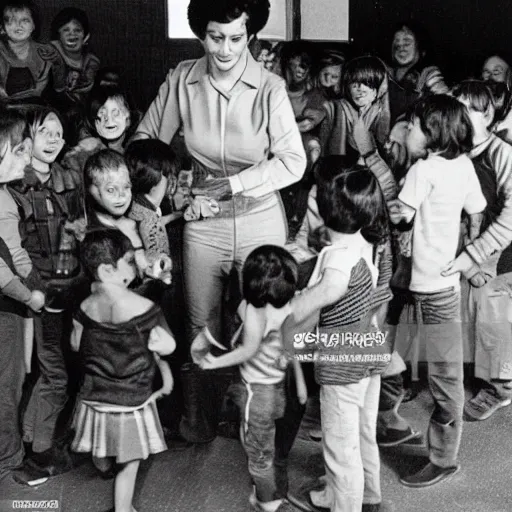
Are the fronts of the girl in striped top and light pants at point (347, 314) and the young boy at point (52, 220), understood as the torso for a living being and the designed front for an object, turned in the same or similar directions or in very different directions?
very different directions

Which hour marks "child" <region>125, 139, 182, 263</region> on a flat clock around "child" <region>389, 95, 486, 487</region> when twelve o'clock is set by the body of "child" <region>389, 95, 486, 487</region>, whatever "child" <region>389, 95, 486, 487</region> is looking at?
"child" <region>125, 139, 182, 263</region> is roughly at 10 o'clock from "child" <region>389, 95, 486, 487</region>.

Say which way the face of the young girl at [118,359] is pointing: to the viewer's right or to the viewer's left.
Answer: to the viewer's right

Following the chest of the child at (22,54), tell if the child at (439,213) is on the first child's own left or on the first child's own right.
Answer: on the first child's own left

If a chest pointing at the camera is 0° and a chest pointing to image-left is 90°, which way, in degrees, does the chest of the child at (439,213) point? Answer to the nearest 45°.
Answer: approximately 135°

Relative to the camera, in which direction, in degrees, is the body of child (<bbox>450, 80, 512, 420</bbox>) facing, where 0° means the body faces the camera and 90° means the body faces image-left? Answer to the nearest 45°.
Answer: approximately 45°
